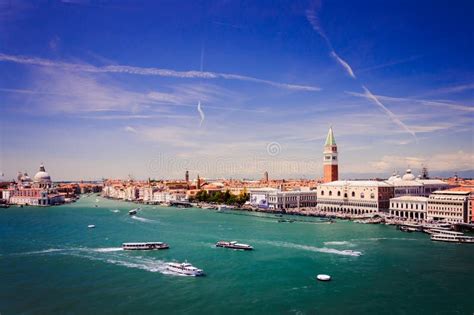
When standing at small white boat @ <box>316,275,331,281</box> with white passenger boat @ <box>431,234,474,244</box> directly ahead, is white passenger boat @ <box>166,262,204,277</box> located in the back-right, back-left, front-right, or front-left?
back-left

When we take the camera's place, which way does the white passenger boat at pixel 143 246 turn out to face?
facing to the right of the viewer

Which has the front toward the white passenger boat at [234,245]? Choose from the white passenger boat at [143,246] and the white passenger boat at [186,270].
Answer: the white passenger boat at [143,246]

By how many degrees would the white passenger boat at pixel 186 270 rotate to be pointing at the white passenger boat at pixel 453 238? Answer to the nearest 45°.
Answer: approximately 90° to its left

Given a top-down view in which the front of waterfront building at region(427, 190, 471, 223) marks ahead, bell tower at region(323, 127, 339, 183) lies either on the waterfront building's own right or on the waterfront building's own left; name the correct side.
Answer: on the waterfront building's own right

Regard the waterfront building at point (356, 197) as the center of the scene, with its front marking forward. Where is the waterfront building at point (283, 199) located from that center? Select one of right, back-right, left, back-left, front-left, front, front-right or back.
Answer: back-right

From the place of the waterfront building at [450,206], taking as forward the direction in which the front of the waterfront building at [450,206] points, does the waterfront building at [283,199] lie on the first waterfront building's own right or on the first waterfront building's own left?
on the first waterfront building's own right

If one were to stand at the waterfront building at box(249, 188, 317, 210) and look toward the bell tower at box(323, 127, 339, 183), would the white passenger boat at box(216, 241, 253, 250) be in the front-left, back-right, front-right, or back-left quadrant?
back-right

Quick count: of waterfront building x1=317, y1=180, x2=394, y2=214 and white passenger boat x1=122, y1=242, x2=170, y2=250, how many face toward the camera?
1

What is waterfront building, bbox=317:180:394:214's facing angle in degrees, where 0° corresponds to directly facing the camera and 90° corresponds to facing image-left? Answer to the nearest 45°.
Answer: approximately 0°
